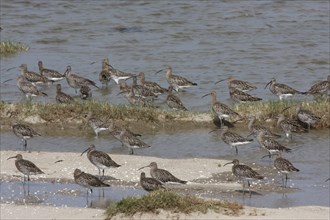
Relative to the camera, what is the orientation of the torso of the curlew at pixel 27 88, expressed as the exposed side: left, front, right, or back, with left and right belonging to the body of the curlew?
left

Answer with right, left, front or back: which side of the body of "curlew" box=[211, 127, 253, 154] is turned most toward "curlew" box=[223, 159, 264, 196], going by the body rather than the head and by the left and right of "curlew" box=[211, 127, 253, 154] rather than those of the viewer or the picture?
left

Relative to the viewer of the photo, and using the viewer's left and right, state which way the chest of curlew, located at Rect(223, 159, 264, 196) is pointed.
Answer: facing to the left of the viewer

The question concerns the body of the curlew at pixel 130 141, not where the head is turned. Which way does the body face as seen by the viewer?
to the viewer's left

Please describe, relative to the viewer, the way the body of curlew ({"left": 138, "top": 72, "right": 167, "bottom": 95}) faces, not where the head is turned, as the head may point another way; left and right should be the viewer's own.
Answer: facing to the left of the viewer

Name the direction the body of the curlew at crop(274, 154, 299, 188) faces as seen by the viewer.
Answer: to the viewer's left

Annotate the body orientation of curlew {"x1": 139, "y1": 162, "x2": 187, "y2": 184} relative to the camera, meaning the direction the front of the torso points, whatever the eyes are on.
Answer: to the viewer's left

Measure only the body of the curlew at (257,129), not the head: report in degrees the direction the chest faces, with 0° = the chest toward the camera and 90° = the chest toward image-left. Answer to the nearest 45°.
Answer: approximately 90°

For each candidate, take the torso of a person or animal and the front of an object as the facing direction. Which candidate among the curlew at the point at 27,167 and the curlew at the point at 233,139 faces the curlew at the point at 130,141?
the curlew at the point at 233,139
